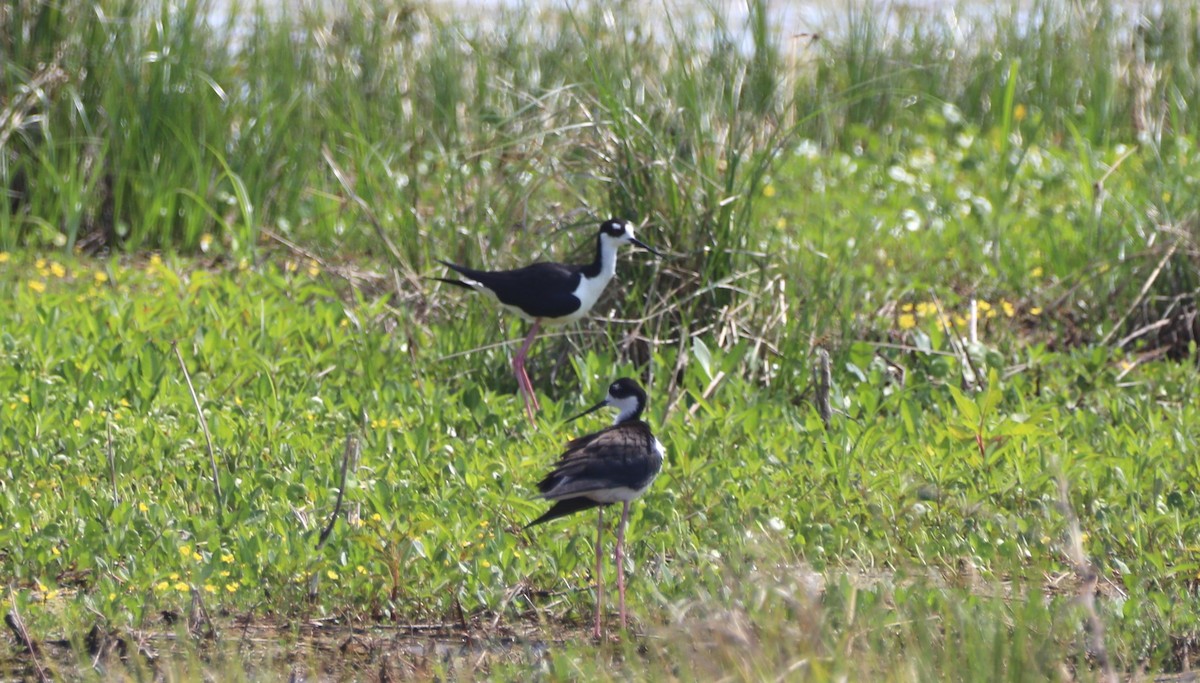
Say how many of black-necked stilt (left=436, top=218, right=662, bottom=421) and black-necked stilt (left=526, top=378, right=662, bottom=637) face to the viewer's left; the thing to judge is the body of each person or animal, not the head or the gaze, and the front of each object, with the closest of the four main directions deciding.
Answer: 0

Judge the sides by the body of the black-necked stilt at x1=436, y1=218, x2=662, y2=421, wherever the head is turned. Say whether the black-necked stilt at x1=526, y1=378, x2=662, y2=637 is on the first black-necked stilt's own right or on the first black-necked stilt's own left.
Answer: on the first black-necked stilt's own right

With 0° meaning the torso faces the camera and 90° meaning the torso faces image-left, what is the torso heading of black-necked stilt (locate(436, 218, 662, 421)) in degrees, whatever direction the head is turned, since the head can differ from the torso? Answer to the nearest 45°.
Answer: approximately 270°

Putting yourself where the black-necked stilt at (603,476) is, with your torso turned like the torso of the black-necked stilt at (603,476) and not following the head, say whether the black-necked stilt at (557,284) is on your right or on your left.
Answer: on your left

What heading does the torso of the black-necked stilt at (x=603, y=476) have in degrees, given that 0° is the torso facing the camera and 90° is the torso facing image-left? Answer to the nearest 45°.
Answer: approximately 225°
